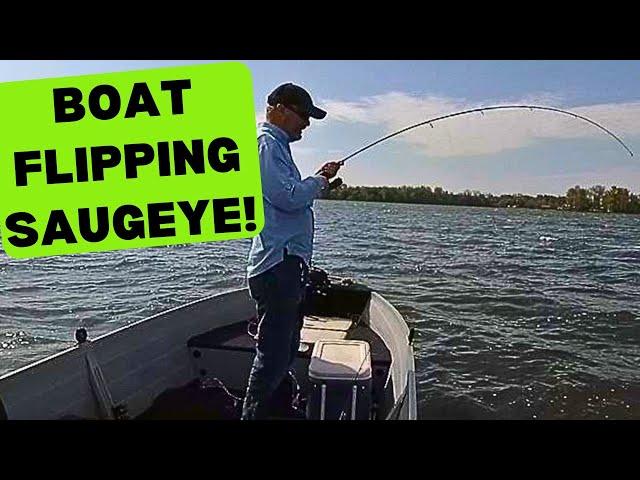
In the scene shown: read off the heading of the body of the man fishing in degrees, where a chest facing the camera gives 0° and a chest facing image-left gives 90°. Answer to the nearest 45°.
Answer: approximately 270°

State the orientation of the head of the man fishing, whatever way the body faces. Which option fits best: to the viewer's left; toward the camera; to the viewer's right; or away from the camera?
to the viewer's right
